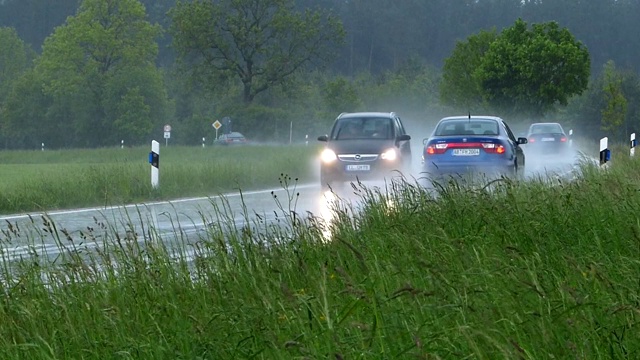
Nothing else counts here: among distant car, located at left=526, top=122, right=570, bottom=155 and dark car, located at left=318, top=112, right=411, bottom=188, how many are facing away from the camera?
1

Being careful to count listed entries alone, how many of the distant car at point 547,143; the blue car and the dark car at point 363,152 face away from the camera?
2

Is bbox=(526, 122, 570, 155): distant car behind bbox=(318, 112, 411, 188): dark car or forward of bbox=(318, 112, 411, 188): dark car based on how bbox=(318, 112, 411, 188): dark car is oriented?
behind

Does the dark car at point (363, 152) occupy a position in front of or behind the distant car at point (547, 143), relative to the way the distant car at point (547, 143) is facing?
behind

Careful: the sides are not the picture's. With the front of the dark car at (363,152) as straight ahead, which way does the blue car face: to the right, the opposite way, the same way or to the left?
the opposite way

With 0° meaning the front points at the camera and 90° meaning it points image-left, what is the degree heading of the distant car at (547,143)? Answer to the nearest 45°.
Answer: approximately 180°

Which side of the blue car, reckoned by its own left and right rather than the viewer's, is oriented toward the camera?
back

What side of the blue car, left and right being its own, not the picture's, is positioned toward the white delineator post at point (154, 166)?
left
